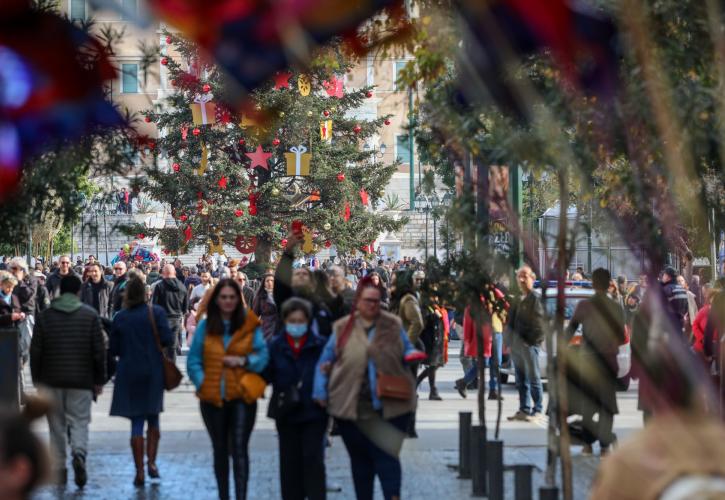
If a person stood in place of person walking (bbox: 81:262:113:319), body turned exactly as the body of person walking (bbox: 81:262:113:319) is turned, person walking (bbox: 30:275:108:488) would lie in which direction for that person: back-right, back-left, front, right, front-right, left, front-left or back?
front

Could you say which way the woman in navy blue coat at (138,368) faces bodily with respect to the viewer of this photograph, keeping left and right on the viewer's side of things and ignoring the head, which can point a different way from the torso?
facing away from the viewer

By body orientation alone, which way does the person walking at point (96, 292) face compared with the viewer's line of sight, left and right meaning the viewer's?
facing the viewer

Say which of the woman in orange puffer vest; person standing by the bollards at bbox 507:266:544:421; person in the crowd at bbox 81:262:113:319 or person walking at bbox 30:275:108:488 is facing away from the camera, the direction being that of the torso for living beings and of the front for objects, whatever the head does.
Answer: person walking at bbox 30:275:108:488

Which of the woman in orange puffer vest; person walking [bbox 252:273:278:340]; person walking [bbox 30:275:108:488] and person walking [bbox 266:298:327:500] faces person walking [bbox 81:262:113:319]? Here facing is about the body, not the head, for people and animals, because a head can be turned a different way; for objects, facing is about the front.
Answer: person walking [bbox 30:275:108:488]

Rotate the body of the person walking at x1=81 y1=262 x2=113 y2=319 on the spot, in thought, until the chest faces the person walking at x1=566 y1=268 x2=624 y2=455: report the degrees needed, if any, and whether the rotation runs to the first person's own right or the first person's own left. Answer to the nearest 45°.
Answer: approximately 45° to the first person's own left

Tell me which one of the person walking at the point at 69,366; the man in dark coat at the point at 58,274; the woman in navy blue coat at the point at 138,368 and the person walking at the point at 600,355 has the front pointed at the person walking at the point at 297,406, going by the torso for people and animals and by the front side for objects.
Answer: the man in dark coat

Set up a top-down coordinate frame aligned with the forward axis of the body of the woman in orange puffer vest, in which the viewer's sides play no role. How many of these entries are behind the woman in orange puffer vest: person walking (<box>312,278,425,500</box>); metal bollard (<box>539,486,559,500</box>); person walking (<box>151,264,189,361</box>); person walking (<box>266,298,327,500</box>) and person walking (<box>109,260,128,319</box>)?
2

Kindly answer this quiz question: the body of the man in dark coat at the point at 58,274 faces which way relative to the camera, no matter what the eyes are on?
toward the camera

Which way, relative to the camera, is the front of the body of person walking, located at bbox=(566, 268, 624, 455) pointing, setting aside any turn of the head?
away from the camera

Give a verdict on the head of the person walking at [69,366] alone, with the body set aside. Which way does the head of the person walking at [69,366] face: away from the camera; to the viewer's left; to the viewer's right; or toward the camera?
away from the camera

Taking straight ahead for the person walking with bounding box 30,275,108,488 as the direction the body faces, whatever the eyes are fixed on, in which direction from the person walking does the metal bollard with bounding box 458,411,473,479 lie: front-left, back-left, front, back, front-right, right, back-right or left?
right

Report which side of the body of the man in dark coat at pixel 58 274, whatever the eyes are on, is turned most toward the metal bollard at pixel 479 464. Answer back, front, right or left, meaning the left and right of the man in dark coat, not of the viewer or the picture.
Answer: front

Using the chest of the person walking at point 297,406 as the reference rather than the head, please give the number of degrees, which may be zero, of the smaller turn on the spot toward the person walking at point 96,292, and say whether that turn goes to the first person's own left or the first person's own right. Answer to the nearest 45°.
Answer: approximately 180°

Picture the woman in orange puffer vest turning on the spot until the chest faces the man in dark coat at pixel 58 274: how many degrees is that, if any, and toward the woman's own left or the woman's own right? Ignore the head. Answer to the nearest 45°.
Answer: approximately 180°

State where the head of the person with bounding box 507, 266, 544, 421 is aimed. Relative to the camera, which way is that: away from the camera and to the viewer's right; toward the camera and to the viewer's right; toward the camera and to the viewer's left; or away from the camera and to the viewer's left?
toward the camera and to the viewer's left

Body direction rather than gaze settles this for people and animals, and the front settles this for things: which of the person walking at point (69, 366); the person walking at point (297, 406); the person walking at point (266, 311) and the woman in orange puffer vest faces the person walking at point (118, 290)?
the person walking at point (69, 366)
